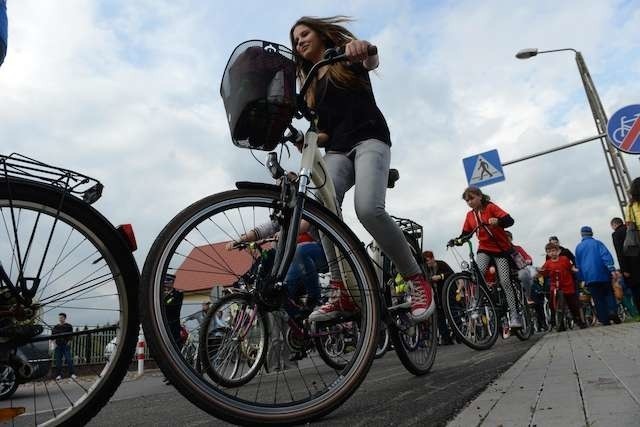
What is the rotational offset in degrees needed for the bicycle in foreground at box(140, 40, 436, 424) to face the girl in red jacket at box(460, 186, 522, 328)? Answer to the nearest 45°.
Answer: approximately 180°

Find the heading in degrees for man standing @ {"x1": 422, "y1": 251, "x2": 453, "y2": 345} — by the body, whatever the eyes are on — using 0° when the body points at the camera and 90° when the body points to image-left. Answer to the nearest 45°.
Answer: approximately 45°

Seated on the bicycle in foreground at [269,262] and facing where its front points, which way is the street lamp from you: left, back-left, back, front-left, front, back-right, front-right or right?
back

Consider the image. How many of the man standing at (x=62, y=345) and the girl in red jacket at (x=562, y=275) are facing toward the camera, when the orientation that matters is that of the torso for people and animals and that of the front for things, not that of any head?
2

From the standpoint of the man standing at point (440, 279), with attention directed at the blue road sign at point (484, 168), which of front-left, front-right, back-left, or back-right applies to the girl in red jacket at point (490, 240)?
back-right

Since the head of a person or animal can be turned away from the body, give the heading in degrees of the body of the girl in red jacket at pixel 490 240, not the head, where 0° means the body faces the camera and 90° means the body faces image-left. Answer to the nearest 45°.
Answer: approximately 45°

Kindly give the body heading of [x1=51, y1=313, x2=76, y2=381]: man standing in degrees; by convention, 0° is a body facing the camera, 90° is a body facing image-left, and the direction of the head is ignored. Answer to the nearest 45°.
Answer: approximately 0°

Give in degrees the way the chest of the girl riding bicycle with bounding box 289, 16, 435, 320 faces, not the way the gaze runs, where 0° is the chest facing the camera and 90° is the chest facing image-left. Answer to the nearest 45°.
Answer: approximately 45°
